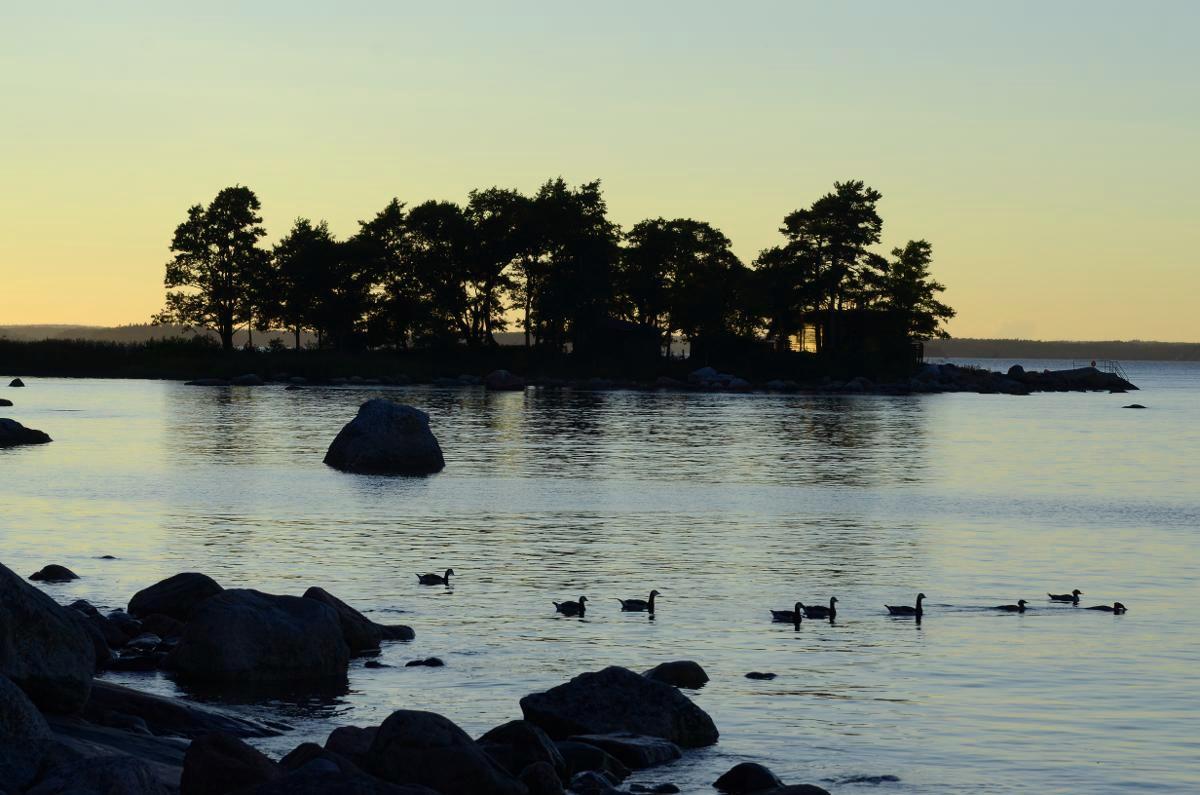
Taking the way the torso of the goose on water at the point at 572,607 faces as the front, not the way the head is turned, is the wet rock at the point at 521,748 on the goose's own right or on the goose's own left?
on the goose's own right

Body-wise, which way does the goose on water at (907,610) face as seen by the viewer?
to the viewer's right

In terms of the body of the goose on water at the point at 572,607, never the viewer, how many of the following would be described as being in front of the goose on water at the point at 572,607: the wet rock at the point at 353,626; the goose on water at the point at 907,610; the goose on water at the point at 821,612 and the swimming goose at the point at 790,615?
3

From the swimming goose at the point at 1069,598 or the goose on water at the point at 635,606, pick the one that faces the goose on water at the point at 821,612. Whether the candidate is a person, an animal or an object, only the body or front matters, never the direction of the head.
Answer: the goose on water at the point at 635,606

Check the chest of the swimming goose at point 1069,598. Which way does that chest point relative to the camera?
to the viewer's right

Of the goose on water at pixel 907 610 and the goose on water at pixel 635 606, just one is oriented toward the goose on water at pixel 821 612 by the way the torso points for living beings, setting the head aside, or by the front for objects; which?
the goose on water at pixel 635 606

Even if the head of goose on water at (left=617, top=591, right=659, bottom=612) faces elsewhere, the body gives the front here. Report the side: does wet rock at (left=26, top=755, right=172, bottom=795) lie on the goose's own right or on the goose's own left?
on the goose's own right

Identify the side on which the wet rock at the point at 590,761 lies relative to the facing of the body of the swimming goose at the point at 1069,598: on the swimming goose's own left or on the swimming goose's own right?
on the swimming goose's own right

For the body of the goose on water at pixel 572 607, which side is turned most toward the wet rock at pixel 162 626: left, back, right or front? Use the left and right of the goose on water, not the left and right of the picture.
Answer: back

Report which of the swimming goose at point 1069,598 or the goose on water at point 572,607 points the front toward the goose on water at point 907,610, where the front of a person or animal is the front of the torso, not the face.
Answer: the goose on water at point 572,607

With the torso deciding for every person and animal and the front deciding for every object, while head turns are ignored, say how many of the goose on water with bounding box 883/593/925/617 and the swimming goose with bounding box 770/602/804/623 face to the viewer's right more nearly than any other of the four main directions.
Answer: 2

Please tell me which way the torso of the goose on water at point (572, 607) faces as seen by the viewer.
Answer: to the viewer's right

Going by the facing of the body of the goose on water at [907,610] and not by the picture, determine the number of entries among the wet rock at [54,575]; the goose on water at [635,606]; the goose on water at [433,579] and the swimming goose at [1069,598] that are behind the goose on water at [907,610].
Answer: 3

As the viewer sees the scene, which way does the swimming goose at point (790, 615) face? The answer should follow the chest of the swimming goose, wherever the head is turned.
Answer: to the viewer's right

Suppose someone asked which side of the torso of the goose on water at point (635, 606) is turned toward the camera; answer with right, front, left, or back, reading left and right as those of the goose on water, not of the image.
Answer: right
